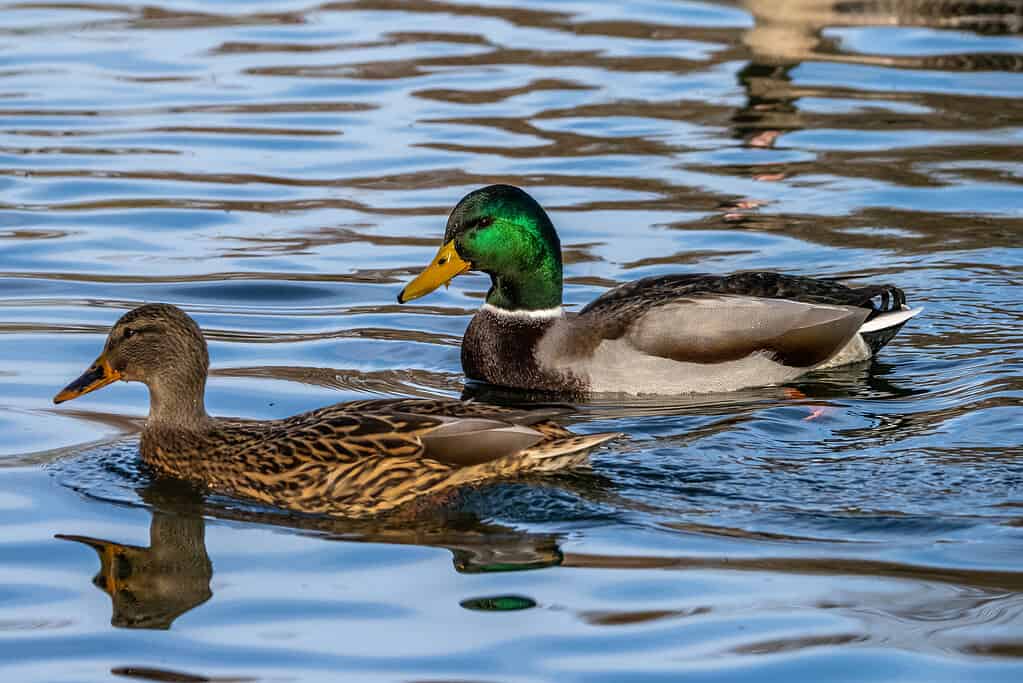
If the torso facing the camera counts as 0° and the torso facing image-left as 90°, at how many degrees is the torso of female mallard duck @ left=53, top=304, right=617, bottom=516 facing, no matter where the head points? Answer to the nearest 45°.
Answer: approximately 90°

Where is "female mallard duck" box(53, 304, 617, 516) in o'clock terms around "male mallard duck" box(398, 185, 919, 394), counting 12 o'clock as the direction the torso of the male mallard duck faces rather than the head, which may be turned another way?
The female mallard duck is roughly at 10 o'clock from the male mallard duck.

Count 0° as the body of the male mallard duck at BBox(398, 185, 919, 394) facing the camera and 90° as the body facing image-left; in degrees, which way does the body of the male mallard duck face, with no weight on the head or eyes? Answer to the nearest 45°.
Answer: approximately 90°

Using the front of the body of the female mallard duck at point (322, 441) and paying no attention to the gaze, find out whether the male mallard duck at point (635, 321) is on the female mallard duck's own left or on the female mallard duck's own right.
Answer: on the female mallard duck's own right

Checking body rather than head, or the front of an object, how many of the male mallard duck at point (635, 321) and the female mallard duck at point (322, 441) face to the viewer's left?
2
